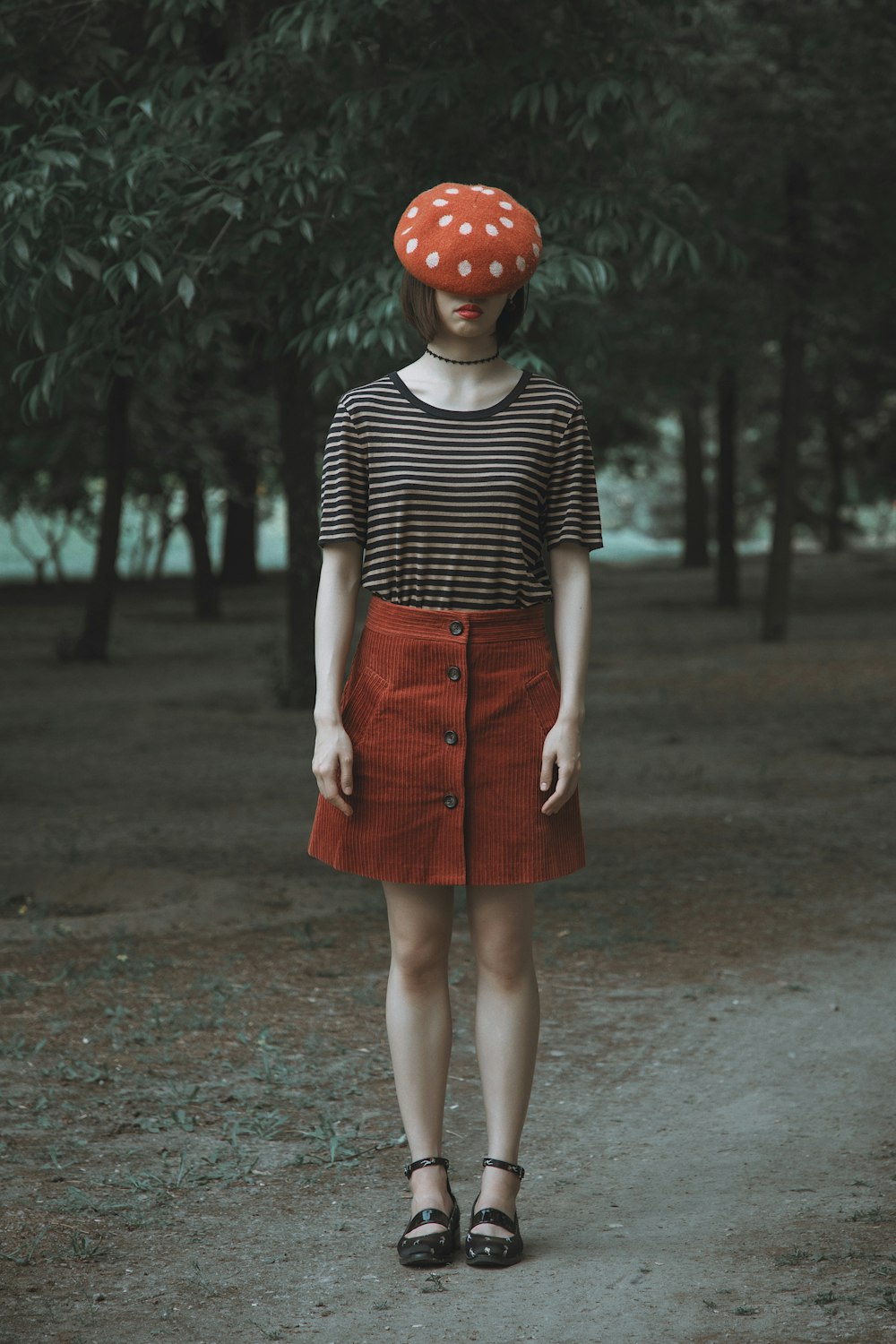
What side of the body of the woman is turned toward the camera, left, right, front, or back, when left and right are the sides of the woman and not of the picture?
front

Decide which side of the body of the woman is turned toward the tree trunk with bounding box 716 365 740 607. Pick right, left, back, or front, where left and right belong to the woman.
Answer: back

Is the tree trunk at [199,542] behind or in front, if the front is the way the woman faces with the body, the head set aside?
behind

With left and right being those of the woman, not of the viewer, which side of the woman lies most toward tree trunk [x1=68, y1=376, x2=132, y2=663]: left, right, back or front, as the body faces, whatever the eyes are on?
back

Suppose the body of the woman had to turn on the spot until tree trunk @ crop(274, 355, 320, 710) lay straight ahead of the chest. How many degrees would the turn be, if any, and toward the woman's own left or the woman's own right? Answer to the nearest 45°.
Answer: approximately 180°

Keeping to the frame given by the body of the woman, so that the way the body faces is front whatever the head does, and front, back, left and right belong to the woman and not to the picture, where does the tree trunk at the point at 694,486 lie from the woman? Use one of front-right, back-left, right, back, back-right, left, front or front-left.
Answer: back

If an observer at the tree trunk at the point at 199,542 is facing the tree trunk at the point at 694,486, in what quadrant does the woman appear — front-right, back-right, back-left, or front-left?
back-right

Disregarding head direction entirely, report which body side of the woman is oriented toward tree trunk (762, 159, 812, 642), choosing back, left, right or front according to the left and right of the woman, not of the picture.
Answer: back

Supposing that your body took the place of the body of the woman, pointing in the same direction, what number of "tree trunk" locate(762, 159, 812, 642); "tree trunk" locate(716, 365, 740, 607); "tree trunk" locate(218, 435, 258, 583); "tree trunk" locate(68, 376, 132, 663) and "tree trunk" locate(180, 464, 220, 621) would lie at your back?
5

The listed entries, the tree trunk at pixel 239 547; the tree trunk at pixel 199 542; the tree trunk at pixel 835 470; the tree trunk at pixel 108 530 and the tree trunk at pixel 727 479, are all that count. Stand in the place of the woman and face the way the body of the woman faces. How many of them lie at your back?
5
